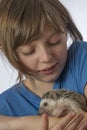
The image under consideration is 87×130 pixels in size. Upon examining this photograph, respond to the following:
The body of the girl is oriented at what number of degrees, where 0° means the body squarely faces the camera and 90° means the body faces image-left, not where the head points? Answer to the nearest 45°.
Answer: approximately 0°

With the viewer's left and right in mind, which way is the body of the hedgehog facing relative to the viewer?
facing to the left of the viewer

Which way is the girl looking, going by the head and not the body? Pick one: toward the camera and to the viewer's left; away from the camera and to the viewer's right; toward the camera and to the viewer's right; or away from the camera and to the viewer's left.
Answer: toward the camera and to the viewer's right
